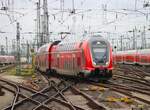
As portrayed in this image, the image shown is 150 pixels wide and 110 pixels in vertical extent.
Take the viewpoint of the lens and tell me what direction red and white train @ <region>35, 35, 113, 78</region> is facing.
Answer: facing the viewer and to the right of the viewer
